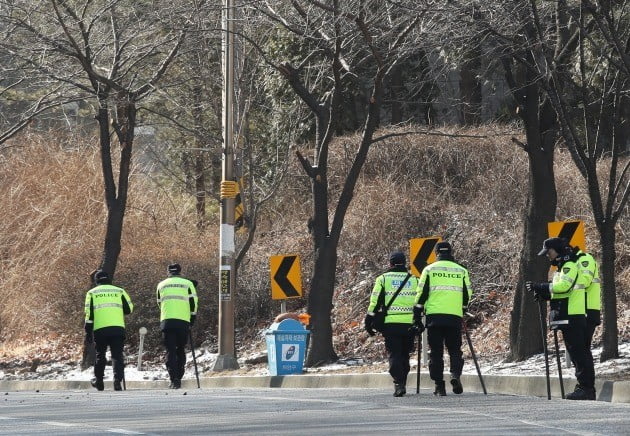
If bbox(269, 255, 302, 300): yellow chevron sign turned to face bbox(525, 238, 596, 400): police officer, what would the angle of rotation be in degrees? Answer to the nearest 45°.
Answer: approximately 45° to its left

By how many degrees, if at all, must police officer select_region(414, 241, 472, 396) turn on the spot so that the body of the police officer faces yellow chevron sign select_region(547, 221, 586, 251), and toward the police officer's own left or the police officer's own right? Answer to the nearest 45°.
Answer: approximately 45° to the police officer's own right

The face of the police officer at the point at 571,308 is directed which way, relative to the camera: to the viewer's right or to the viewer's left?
to the viewer's left

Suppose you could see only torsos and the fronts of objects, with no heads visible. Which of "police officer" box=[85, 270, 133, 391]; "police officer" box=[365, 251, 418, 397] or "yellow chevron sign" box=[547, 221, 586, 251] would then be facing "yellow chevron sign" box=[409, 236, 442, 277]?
"police officer" box=[365, 251, 418, 397]

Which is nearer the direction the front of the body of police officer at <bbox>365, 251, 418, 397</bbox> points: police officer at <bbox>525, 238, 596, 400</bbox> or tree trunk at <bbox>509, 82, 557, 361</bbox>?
the tree trunk

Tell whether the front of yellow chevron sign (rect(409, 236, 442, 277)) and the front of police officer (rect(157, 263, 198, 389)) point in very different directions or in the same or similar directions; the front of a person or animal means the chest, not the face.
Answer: very different directions

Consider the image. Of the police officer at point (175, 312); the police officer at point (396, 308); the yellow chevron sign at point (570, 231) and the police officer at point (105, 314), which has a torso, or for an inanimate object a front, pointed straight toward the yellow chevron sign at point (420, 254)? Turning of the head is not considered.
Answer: the police officer at point (396, 308)

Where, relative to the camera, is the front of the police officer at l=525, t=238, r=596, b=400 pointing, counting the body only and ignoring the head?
to the viewer's left

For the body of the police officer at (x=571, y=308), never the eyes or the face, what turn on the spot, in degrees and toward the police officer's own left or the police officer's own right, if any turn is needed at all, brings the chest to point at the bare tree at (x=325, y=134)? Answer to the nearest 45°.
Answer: approximately 45° to the police officer's own right

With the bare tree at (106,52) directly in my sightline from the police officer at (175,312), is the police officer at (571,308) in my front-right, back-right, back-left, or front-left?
back-right

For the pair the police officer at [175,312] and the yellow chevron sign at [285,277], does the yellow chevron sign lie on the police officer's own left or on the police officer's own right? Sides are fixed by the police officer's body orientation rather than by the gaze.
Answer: on the police officer's own right

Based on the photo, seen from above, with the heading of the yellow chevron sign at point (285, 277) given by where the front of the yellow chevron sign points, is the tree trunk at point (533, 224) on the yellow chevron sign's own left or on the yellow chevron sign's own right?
on the yellow chevron sign's own left

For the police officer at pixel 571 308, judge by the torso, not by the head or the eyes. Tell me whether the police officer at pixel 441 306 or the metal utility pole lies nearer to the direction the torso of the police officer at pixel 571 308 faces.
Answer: the police officer

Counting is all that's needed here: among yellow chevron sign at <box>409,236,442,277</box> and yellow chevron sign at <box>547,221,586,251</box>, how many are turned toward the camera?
2

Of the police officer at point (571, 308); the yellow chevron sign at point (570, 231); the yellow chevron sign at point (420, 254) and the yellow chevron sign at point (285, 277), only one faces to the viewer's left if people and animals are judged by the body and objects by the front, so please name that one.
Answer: the police officer
